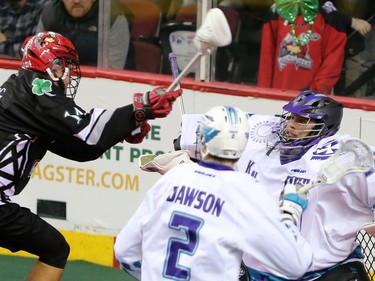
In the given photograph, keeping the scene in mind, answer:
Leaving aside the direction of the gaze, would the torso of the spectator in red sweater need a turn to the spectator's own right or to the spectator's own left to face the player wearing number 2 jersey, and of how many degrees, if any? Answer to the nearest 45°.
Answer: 0° — they already face them

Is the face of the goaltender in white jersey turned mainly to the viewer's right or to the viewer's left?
to the viewer's left

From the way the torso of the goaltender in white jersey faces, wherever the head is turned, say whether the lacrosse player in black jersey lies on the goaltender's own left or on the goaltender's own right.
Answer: on the goaltender's own right

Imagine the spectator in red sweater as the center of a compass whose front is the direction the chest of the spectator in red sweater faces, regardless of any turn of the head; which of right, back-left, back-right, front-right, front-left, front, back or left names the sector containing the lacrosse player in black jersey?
front-right

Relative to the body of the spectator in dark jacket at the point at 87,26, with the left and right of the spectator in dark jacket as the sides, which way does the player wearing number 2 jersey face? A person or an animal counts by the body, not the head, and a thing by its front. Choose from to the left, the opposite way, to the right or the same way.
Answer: the opposite way

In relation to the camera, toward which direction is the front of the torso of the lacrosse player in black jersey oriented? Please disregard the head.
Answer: to the viewer's right

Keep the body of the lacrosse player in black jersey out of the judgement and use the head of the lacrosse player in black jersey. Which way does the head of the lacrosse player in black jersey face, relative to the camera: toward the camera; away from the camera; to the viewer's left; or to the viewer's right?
to the viewer's right

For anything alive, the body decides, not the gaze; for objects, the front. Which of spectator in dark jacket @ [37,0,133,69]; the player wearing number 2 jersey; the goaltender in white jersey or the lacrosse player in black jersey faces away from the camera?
the player wearing number 2 jersey

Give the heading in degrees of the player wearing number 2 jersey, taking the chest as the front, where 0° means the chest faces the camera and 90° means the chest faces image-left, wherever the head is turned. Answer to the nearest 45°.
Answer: approximately 180°

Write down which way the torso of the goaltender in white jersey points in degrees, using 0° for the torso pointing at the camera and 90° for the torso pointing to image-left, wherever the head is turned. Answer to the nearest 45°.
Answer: approximately 45°

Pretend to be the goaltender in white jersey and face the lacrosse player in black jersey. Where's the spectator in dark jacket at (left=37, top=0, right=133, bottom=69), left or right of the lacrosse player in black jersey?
right
